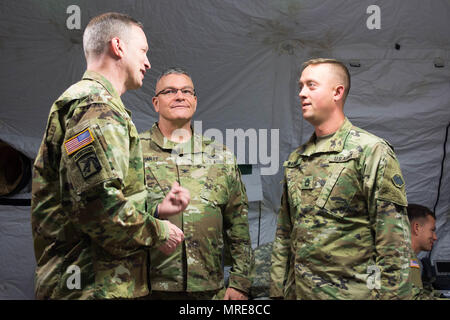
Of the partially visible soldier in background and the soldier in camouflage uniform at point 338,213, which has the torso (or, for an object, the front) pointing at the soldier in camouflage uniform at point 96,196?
the soldier in camouflage uniform at point 338,213

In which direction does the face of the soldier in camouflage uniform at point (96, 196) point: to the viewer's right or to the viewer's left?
to the viewer's right

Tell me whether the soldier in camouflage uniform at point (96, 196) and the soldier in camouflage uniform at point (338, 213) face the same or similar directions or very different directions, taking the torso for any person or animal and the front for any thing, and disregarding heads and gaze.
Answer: very different directions

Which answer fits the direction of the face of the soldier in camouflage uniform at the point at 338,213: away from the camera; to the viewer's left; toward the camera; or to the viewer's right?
to the viewer's left

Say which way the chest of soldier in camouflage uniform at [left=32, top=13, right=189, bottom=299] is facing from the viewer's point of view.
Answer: to the viewer's right

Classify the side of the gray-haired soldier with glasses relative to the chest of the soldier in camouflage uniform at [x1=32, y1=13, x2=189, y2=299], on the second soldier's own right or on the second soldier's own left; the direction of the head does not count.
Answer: on the second soldier's own left

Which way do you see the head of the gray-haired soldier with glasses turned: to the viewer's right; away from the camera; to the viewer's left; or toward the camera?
toward the camera

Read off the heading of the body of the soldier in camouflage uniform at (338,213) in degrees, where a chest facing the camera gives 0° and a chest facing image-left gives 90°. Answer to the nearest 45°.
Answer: approximately 45°

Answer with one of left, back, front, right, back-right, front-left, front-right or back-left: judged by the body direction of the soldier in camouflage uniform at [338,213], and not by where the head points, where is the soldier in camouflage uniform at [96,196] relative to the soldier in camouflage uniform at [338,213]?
front

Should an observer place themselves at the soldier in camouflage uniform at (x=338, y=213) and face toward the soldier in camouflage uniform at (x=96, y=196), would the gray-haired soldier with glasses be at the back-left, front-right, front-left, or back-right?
front-right
